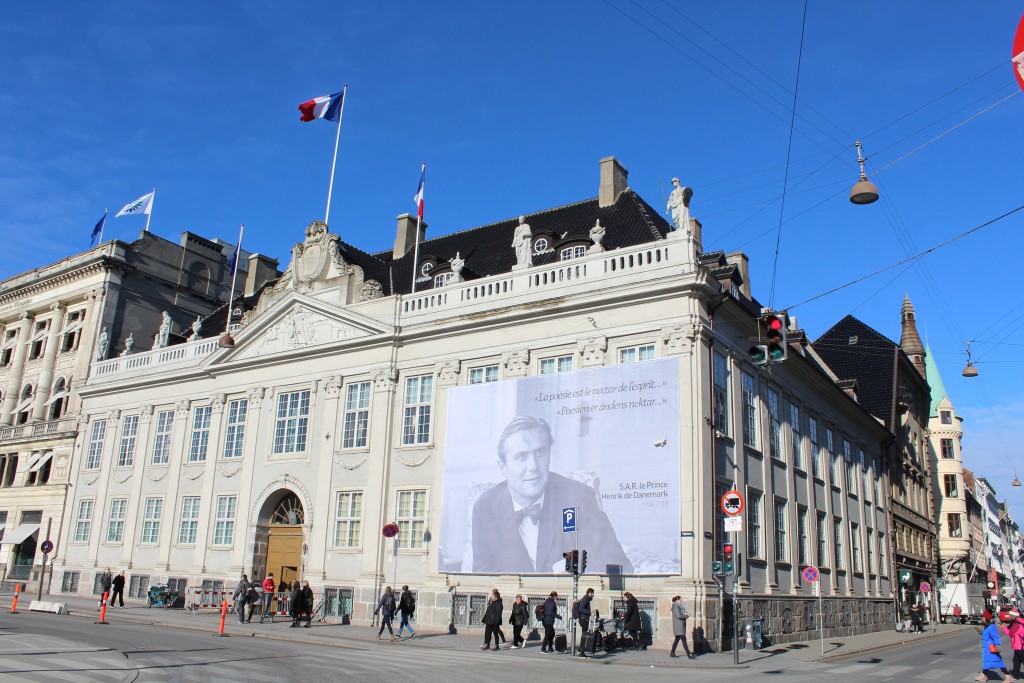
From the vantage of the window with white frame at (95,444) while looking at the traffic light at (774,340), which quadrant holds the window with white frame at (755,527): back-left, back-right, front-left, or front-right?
front-left

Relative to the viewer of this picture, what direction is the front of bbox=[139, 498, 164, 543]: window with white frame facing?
facing the viewer

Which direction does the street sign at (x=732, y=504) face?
toward the camera

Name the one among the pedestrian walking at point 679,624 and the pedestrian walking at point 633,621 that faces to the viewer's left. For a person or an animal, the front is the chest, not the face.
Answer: the pedestrian walking at point 633,621

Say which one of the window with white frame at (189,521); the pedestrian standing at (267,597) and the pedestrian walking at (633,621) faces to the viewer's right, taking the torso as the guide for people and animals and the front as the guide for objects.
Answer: the pedestrian standing at (267,597)

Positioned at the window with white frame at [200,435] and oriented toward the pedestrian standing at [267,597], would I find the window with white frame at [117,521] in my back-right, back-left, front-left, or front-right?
back-right

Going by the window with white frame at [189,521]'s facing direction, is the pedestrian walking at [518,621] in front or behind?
in front

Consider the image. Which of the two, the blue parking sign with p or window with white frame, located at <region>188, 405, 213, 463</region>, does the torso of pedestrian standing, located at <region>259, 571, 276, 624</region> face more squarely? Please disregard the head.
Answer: the blue parking sign with p

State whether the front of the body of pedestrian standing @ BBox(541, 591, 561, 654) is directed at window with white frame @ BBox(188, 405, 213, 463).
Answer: no

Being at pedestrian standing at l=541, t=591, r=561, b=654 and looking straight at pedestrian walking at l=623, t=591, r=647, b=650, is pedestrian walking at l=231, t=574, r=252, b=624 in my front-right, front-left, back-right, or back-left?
back-left

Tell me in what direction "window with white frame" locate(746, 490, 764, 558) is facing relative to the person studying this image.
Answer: facing the viewer and to the right of the viewer

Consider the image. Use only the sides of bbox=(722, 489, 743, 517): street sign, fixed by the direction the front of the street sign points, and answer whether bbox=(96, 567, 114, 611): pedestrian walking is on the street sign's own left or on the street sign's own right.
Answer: on the street sign's own right
